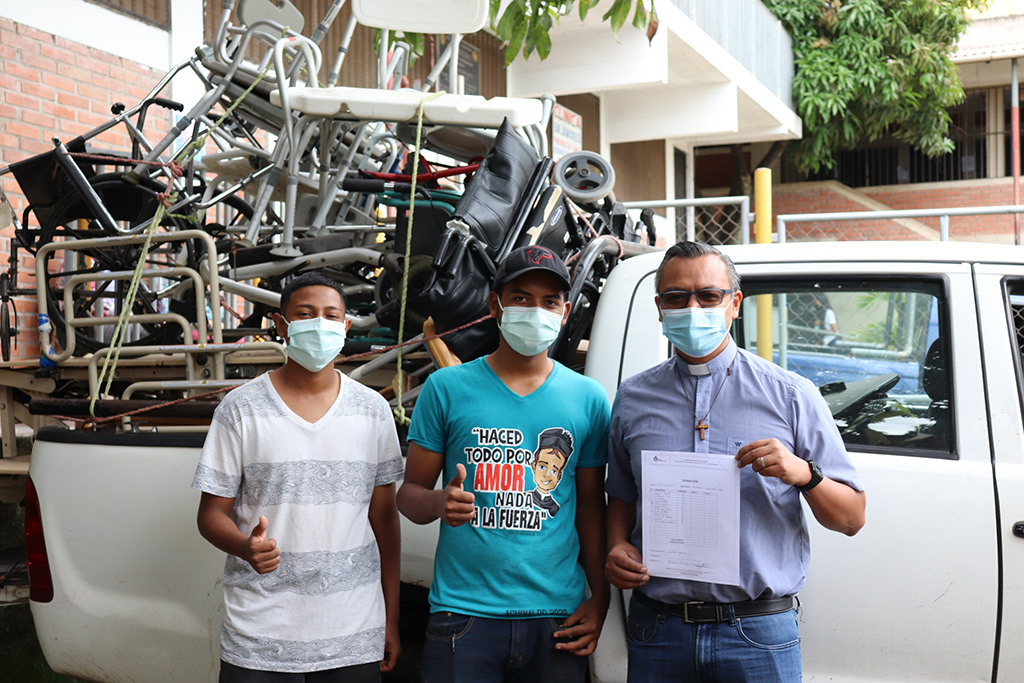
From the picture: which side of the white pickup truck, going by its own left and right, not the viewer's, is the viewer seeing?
right

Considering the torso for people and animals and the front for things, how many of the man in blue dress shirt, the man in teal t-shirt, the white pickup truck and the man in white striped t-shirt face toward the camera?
3

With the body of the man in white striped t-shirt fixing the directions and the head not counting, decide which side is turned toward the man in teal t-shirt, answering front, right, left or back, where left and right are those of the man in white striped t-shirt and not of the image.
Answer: left

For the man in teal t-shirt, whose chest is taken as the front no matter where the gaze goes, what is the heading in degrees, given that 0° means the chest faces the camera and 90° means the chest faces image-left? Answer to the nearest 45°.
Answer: approximately 0°

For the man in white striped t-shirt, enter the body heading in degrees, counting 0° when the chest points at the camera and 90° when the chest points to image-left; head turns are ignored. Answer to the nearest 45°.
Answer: approximately 0°

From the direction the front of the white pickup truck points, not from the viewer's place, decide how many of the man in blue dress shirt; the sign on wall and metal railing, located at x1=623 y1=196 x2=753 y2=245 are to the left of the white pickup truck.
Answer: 2

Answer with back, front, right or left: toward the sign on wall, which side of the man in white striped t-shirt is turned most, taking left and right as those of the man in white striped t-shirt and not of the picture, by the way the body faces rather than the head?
back

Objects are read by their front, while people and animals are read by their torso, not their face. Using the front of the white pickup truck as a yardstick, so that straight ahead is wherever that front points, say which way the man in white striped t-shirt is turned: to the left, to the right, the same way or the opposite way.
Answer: to the right

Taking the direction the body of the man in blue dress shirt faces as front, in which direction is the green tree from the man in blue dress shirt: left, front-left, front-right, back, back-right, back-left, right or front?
back

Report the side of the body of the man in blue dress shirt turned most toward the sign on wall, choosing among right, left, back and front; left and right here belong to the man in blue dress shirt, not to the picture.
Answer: back
